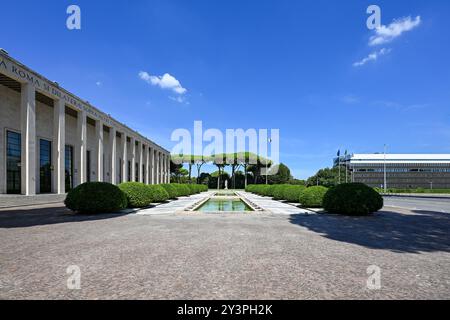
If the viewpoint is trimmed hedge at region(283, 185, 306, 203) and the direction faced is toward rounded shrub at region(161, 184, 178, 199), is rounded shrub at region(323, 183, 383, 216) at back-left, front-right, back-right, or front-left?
back-left

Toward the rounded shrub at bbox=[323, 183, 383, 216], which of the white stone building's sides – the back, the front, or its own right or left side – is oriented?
front

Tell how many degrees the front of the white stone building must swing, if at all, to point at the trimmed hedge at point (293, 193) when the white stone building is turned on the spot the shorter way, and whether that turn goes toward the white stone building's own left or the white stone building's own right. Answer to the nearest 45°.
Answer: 0° — it already faces it

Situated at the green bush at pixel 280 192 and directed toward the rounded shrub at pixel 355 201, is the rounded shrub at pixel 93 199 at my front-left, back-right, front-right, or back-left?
front-right

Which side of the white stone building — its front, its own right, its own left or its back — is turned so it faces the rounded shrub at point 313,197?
front

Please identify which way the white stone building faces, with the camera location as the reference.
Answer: facing the viewer and to the right of the viewer

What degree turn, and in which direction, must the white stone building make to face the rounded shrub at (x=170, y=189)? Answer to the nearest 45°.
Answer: approximately 45° to its left

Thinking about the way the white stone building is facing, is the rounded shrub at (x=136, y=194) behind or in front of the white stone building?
in front

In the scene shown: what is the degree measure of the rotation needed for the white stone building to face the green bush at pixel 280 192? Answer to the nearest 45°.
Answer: approximately 45° to its left

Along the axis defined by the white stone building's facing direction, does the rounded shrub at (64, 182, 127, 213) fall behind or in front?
in front
